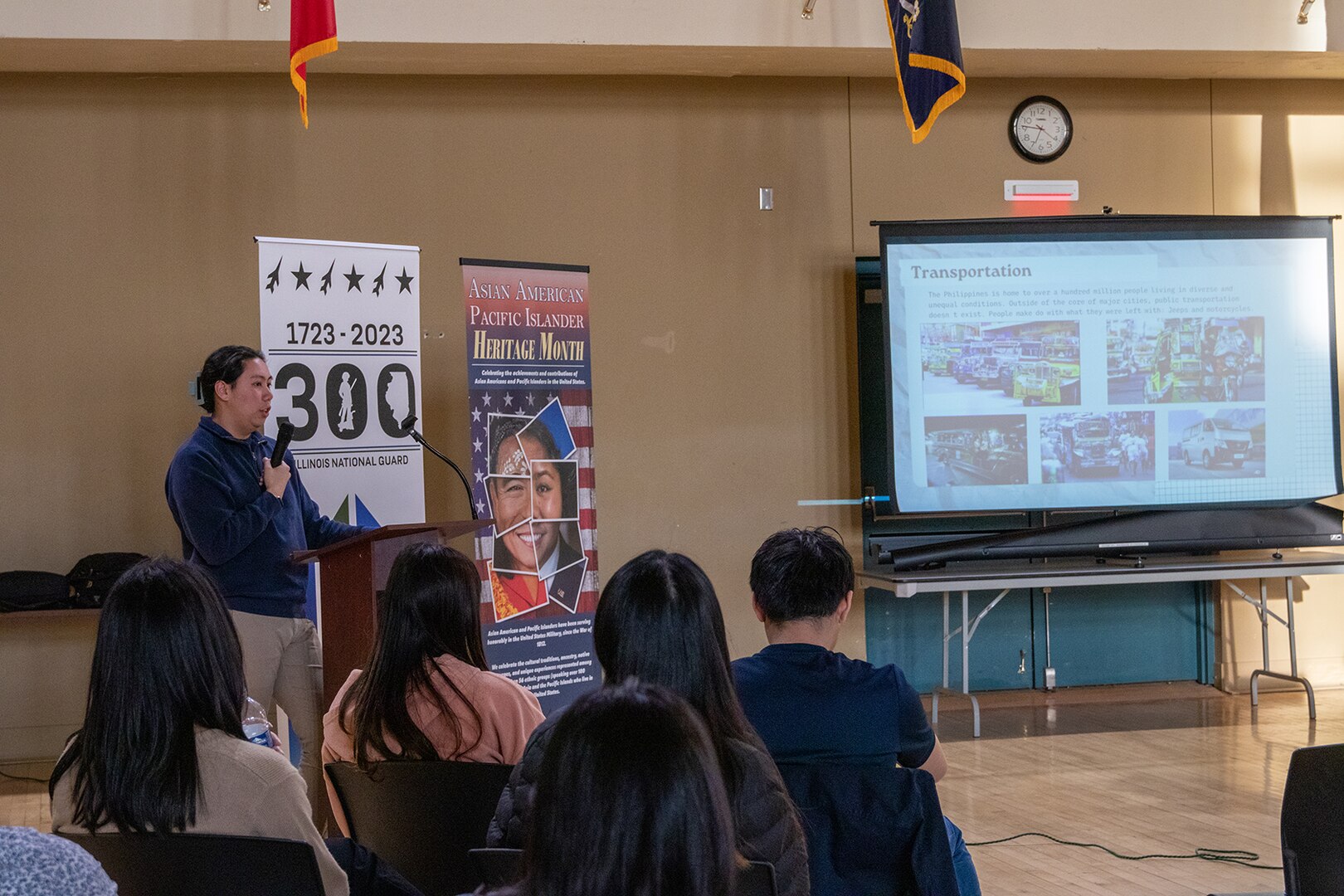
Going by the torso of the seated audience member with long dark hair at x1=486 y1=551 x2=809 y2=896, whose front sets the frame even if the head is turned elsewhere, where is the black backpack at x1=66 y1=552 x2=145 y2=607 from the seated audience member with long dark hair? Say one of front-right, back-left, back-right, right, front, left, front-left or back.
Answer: front-left

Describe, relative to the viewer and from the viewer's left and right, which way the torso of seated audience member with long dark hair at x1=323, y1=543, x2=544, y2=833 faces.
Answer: facing away from the viewer

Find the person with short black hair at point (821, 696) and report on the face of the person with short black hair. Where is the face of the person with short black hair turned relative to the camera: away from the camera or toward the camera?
away from the camera

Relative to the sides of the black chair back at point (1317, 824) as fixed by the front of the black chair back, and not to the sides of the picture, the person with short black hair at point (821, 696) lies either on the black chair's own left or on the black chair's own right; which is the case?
on the black chair's own left

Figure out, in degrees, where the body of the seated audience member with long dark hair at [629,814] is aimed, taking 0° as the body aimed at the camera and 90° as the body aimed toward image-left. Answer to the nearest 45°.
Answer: approximately 180°

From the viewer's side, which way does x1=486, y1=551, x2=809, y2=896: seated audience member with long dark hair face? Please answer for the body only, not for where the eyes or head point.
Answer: away from the camera

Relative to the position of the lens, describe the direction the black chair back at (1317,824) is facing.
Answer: facing away from the viewer

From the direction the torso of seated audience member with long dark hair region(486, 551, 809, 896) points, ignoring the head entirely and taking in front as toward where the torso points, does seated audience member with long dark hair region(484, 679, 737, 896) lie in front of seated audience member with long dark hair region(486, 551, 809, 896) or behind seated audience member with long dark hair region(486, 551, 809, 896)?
behind

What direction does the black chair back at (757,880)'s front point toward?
away from the camera

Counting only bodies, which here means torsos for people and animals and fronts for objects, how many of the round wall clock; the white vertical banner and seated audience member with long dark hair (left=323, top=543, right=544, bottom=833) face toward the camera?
2

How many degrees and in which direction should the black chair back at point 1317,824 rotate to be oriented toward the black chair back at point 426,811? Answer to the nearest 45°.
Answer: approximately 90° to its left

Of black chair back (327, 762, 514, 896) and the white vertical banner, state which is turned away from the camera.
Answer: the black chair back
